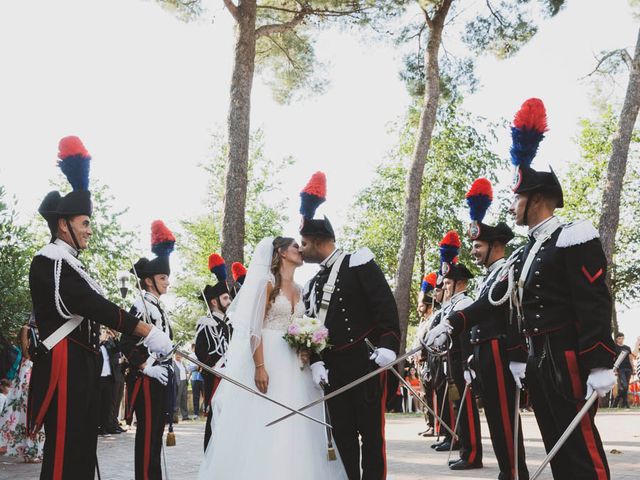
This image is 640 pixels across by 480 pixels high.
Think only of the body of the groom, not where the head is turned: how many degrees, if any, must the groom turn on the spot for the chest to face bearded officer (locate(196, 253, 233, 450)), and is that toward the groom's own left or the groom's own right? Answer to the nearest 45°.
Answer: approximately 90° to the groom's own right

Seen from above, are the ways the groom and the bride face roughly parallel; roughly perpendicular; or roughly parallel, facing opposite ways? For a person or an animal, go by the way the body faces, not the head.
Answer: roughly perpendicular

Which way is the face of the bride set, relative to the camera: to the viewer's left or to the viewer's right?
to the viewer's right

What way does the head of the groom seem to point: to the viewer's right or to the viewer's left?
to the viewer's left

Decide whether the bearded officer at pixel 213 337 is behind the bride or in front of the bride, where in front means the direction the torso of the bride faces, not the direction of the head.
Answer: behind

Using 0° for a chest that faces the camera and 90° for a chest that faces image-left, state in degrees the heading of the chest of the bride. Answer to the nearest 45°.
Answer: approximately 315°
